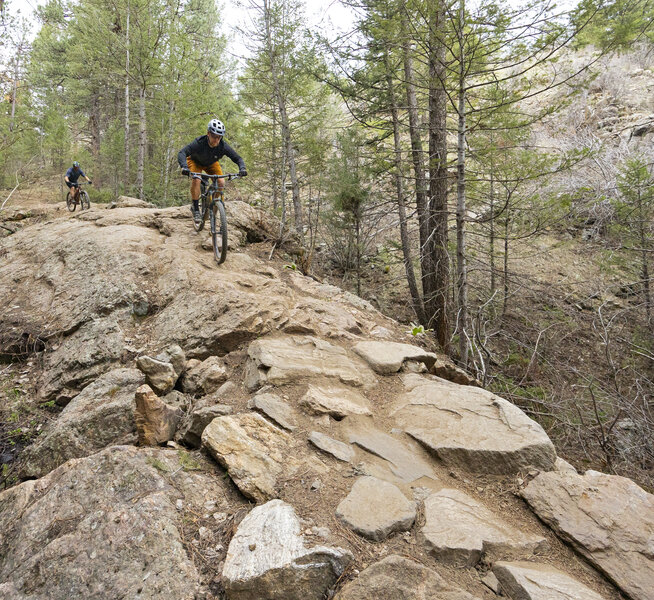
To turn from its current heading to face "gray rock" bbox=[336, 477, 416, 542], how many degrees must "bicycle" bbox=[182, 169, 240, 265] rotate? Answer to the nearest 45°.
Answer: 0° — it already faces it

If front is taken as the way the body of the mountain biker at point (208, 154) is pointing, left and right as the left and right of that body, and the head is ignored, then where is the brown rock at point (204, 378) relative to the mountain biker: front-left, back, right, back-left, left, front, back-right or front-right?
front

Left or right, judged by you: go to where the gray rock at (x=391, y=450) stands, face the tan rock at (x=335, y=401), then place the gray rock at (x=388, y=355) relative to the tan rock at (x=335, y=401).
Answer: right

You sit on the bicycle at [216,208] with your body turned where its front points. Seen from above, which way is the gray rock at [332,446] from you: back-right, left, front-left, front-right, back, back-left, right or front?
front

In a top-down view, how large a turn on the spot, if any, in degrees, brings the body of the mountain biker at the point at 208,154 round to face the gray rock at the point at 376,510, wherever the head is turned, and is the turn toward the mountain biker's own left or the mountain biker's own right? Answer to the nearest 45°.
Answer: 0° — they already face it

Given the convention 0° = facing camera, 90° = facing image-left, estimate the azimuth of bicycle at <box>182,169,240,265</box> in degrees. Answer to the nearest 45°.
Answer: approximately 0°

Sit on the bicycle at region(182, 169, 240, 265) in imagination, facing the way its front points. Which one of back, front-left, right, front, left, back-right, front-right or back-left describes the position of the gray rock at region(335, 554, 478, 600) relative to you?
front

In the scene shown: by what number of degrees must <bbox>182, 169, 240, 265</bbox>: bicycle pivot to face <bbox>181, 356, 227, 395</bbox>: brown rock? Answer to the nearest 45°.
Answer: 0° — it already faces it

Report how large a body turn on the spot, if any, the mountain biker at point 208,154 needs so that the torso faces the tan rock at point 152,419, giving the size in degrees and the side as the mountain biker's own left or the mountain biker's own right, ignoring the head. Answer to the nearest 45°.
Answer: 0° — they already face it

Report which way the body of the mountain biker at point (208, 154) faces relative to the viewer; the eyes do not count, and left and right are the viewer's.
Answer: facing the viewer

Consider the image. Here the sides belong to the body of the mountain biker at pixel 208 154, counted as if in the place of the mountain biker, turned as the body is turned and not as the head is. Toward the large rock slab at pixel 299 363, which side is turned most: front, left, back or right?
front
